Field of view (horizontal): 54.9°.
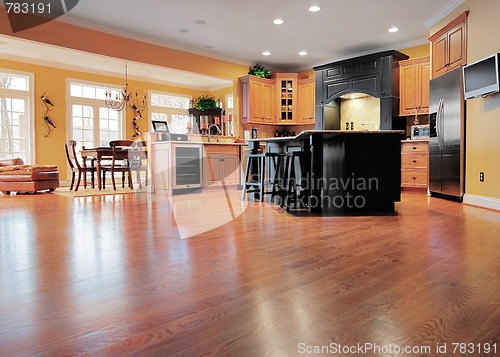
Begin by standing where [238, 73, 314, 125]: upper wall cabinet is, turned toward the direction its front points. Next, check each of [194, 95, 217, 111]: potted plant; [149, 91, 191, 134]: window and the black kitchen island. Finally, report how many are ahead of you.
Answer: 1

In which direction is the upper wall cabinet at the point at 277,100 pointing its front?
toward the camera

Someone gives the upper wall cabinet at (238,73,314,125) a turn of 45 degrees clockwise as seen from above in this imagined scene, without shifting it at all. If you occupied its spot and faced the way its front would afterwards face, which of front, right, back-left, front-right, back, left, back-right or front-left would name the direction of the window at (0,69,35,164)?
front-right

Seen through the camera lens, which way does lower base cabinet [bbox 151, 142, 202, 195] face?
facing the viewer and to the right of the viewer

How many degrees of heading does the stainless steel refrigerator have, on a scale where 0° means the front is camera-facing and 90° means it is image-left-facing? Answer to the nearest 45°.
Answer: approximately 45°

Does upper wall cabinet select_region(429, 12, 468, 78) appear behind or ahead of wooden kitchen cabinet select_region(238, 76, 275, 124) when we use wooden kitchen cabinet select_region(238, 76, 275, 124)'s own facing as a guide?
ahead

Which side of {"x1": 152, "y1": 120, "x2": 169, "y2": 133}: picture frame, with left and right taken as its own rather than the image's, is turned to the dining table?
right

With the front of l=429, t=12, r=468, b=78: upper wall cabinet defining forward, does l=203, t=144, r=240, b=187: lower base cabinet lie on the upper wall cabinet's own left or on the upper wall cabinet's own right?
on the upper wall cabinet's own right

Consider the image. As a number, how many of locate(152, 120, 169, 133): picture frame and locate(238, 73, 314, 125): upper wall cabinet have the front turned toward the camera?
2

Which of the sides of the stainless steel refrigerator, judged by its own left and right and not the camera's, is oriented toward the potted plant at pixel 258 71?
right

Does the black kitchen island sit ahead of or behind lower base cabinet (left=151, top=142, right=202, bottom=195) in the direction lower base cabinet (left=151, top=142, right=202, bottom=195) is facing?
ahead

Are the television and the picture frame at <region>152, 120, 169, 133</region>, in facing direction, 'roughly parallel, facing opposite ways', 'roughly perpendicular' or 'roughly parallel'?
roughly perpendicular

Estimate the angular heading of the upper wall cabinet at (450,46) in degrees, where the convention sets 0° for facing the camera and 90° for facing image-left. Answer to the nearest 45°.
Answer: approximately 45°
